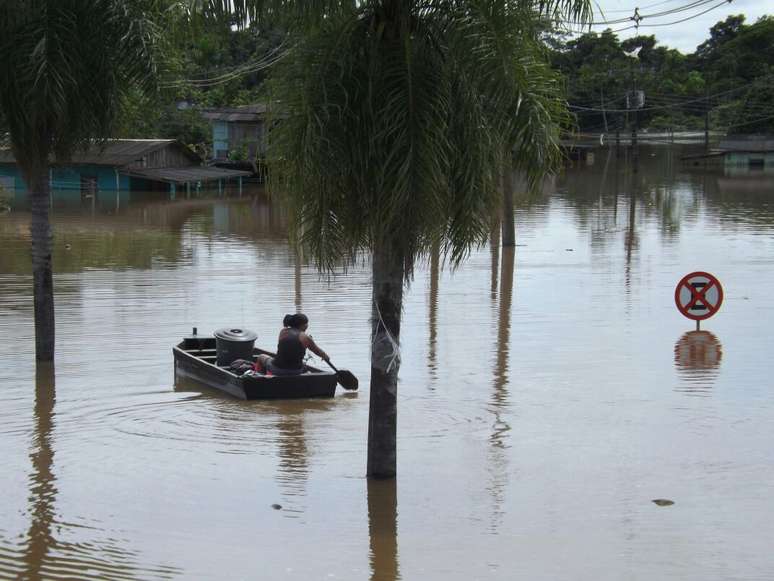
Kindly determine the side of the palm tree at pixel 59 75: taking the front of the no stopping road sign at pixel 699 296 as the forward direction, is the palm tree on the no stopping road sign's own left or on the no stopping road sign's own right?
on the no stopping road sign's own right

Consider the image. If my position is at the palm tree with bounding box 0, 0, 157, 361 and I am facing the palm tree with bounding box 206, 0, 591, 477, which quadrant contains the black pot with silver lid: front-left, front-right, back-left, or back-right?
front-left

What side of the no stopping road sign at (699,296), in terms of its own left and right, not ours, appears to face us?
front

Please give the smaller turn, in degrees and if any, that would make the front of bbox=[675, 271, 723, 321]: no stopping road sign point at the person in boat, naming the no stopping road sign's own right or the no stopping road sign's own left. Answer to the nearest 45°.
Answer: approximately 45° to the no stopping road sign's own right

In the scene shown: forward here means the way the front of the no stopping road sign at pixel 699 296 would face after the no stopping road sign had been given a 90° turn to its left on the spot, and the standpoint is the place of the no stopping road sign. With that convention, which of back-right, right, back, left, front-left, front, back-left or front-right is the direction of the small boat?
back-right

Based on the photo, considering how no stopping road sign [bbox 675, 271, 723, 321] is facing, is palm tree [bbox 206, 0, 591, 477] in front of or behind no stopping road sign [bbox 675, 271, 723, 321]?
in front

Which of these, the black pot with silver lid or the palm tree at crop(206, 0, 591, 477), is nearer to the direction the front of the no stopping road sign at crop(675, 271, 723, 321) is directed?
the palm tree
